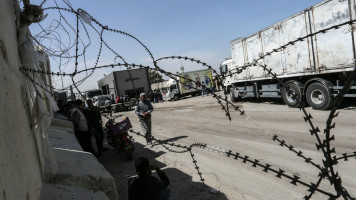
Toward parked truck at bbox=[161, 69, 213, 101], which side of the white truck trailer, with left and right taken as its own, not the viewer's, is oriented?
front

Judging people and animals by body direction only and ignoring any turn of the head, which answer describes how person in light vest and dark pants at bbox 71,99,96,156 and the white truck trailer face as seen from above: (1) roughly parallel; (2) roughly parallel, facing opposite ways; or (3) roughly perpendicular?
roughly perpendicular

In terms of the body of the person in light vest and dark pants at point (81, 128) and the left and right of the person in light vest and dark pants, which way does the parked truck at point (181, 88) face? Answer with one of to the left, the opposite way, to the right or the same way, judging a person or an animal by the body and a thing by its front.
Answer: the opposite way

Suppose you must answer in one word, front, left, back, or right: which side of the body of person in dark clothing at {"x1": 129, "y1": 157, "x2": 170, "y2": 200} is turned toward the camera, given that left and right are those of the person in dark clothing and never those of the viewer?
back

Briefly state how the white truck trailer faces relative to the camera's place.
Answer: facing away from the viewer and to the left of the viewer

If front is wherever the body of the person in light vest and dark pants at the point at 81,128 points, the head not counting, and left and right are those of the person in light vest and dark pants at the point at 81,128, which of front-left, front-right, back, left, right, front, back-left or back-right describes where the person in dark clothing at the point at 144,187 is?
right

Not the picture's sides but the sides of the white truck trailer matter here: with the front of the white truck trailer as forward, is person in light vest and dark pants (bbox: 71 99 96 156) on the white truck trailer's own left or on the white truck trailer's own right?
on the white truck trailer's own left

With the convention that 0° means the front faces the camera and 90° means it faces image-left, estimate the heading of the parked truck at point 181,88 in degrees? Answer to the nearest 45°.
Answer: approximately 45°

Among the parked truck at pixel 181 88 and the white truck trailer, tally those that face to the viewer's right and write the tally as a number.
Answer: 0

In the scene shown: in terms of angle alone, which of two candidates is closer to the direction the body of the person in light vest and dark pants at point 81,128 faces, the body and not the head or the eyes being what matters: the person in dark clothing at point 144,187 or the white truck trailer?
the white truck trailer
